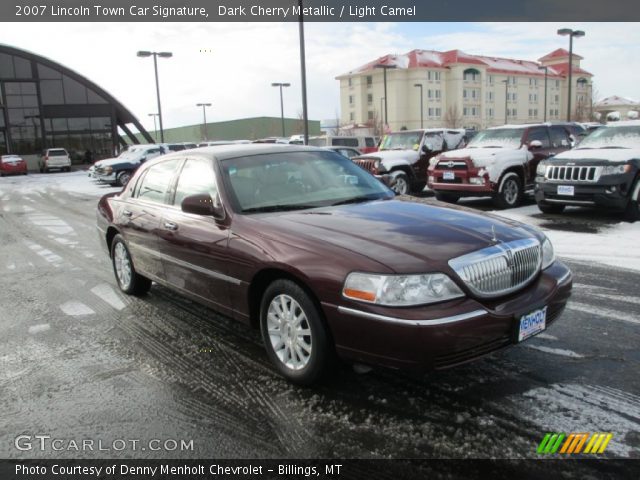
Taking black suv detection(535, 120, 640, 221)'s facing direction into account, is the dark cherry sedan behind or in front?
in front

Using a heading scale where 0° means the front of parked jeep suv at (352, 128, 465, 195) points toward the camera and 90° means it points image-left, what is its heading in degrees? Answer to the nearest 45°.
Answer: approximately 45°

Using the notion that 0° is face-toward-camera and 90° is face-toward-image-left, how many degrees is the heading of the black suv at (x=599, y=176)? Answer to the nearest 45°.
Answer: approximately 45°

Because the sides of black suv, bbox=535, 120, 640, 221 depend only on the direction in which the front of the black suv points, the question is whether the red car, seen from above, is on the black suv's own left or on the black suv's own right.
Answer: on the black suv's own right

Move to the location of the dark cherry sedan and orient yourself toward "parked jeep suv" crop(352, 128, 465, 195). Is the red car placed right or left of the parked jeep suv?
left

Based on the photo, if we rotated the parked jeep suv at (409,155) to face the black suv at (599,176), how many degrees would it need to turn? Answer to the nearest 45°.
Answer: approximately 90° to its left

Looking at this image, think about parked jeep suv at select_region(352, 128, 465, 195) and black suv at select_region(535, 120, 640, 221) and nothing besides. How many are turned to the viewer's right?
0

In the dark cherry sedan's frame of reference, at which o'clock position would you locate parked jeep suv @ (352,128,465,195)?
The parked jeep suv is roughly at 8 o'clock from the dark cherry sedan.

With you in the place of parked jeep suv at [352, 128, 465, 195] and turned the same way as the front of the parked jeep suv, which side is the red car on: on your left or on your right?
on your right

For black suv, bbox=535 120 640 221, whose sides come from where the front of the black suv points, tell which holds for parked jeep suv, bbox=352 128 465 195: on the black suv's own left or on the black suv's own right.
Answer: on the black suv's own right

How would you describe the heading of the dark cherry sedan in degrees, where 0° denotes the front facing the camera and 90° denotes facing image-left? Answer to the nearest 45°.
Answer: approximately 315°

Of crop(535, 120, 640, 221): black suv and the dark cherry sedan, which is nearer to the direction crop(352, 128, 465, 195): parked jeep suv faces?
the dark cherry sedan

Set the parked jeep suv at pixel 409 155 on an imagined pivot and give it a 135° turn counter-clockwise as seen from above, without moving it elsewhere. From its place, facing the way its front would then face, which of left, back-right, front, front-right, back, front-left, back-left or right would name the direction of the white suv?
back-left

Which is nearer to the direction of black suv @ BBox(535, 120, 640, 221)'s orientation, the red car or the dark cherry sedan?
the dark cherry sedan

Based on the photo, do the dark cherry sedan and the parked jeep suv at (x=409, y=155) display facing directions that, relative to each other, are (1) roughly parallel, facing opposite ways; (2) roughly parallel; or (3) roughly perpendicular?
roughly perpendicular

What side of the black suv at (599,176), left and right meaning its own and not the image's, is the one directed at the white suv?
right
